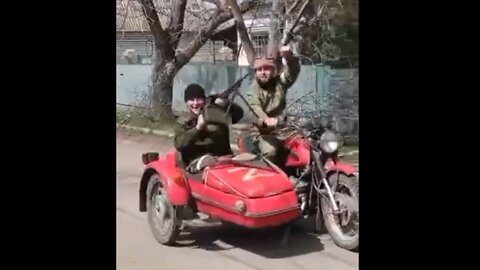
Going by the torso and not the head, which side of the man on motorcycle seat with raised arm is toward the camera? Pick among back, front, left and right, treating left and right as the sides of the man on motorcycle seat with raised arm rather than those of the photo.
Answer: front

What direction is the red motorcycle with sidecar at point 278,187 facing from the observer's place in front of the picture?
facing the viewer and to the right of the viewer
